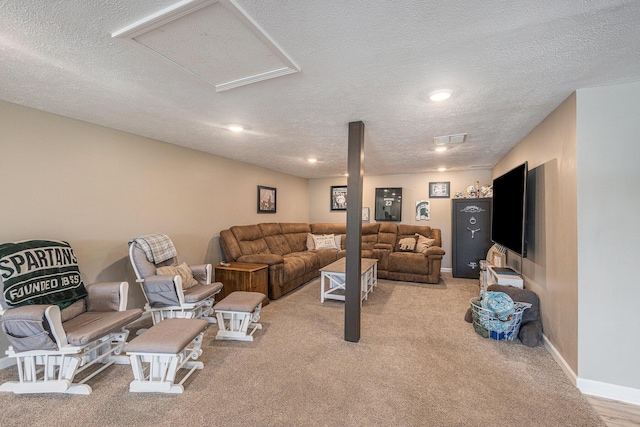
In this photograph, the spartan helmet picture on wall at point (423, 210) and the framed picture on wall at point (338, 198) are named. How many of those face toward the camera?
2

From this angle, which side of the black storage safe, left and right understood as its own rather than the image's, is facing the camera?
front

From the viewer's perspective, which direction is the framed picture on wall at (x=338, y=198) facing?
toward the camera

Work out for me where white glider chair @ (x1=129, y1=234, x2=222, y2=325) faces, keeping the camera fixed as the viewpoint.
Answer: facing the viewer and to the right of the viewer

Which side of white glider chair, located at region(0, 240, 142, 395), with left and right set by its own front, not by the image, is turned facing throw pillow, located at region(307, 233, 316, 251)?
left

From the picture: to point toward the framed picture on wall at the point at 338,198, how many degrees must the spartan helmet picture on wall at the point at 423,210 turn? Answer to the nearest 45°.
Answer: approximately 90° to its right

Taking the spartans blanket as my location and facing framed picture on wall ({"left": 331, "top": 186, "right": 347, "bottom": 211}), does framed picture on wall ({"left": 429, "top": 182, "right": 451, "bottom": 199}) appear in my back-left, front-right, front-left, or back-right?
front-right

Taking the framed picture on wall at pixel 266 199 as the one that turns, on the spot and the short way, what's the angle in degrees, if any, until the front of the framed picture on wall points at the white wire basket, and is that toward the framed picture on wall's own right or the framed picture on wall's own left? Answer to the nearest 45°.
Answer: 0° — it already faces it

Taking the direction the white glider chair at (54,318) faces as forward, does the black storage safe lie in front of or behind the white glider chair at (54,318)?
in front

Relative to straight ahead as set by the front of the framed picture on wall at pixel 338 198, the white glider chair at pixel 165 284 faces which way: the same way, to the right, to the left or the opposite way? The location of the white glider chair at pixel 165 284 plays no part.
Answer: to the left

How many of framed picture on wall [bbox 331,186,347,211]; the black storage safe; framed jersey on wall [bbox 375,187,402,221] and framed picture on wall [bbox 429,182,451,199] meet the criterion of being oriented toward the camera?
4

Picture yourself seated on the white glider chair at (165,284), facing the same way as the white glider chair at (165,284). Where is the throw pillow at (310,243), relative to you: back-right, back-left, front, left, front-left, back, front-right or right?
left

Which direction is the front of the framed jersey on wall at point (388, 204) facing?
toward the camera

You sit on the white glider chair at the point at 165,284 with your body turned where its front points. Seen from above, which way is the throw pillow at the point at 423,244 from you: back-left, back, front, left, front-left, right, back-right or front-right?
front-left

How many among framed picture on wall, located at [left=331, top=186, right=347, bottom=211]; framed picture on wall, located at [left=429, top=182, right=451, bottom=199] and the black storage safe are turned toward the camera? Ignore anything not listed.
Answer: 3

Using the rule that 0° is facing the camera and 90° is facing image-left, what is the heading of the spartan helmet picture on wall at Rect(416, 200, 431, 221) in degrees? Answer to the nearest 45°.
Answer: approximately 0°

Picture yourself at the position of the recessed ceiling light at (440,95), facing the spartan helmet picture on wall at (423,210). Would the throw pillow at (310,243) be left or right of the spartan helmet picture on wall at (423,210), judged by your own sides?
left

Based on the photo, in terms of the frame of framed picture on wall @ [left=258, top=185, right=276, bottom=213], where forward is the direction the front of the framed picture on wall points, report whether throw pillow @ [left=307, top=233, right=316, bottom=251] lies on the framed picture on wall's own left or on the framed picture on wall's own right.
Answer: on the framed picture on wall's own left
